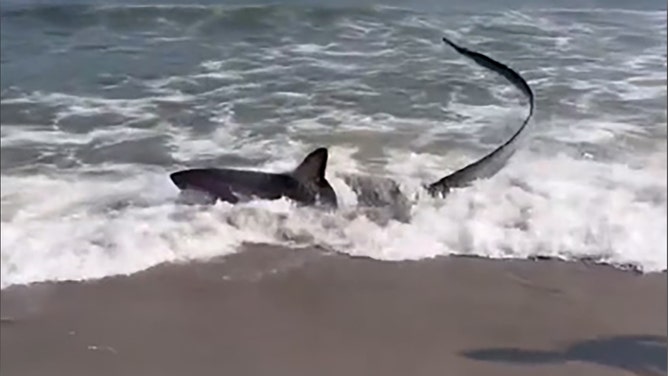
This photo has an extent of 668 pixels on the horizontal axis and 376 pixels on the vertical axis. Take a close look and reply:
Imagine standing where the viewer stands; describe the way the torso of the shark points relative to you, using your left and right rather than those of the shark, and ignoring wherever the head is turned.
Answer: facing to the left of the viewer
